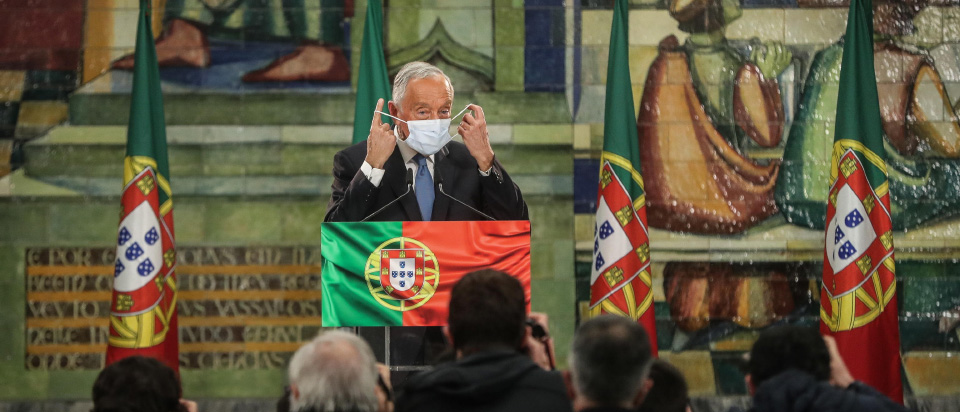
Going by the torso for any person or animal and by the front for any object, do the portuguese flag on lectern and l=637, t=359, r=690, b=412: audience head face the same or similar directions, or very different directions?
very different directions

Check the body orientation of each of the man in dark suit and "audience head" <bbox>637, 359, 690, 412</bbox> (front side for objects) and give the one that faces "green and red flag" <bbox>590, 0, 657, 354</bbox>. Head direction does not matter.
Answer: the audience head

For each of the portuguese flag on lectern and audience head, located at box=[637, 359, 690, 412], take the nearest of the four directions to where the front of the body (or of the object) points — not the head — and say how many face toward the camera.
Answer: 1

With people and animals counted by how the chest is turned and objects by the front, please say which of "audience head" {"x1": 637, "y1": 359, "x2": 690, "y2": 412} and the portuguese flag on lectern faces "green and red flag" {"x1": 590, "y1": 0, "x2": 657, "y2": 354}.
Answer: the audience head

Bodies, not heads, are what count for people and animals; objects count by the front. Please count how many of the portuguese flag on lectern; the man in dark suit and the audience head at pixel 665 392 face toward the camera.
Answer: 2

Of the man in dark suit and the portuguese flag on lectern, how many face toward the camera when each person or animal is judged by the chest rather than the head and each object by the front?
2

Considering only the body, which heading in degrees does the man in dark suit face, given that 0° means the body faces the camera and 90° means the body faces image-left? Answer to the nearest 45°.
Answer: approximately 0°

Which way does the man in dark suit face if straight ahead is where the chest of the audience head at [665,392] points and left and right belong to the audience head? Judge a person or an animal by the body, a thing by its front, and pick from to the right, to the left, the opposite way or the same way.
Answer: the opposite way

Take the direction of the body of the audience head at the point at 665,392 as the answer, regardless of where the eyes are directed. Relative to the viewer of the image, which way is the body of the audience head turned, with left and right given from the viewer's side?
facing away from the viewer

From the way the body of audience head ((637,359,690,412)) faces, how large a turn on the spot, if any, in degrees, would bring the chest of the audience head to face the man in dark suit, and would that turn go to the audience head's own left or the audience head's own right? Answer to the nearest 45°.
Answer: approximately 45° to the audience head's own left

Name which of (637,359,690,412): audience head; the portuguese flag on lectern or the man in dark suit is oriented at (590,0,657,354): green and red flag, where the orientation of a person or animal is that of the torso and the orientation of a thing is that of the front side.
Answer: the audience head

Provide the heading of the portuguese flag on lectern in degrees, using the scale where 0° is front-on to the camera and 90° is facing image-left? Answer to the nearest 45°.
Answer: approximately 0°
